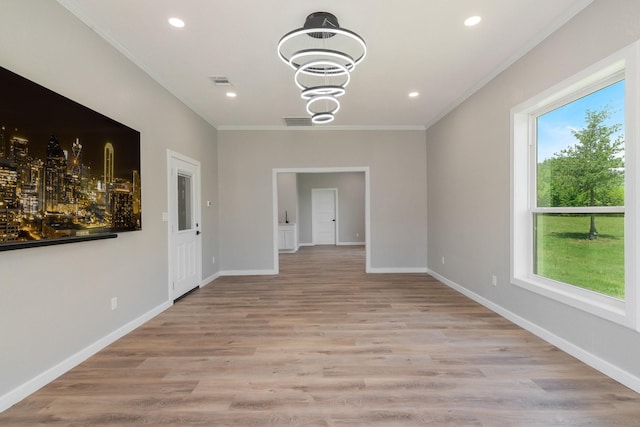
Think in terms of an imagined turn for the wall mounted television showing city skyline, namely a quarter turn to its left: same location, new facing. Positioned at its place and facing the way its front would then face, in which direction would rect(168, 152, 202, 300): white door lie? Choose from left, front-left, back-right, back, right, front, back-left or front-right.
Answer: front

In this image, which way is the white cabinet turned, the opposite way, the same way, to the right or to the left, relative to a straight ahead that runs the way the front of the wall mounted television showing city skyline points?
to the right

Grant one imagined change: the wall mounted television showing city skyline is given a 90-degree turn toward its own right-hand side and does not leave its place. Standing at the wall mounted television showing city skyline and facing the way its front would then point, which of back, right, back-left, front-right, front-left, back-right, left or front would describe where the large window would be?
left

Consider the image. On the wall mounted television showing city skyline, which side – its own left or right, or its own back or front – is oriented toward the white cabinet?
left

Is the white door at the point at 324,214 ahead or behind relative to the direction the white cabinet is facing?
behind

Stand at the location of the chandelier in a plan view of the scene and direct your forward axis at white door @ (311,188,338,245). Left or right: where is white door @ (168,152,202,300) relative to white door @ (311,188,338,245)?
left

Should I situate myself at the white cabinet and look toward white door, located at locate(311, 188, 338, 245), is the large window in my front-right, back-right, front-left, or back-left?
back-right

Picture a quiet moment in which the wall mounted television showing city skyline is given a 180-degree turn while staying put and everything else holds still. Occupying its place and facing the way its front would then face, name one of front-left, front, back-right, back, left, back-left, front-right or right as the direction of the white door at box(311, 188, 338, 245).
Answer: right

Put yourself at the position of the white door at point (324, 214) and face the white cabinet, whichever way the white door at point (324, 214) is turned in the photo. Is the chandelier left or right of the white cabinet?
left

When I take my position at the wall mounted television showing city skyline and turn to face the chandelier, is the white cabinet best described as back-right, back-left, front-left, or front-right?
front-left

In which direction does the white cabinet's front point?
toward the camera

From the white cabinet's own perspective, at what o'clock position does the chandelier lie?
The chandelier is roughly at 12 o'clock from the white cabinet.

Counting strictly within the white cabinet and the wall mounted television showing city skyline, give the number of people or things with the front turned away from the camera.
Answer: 0

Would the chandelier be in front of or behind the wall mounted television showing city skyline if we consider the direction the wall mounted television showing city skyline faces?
in front

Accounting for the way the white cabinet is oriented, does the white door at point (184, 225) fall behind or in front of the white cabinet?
in front

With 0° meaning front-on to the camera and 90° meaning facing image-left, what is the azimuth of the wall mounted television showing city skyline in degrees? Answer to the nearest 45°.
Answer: approximately 315°

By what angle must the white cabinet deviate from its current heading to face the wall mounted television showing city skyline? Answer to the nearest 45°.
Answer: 0° — it already faces it

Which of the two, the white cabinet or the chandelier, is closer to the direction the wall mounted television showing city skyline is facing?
the chandelier

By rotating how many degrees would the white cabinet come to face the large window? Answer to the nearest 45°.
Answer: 0° — it already faces it
